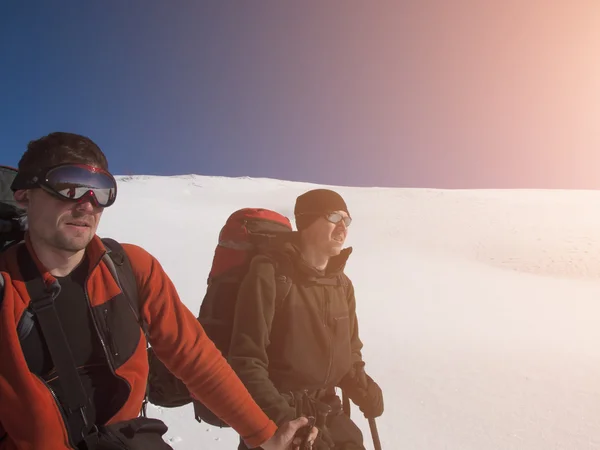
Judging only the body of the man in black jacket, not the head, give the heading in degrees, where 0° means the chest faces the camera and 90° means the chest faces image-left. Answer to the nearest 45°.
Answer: approximately 315°

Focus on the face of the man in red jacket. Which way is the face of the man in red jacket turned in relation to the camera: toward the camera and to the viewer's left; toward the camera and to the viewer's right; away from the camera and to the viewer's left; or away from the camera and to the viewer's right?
toward the camera and to the viewer's right

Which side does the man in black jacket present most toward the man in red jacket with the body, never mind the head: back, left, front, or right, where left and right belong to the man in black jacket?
right
